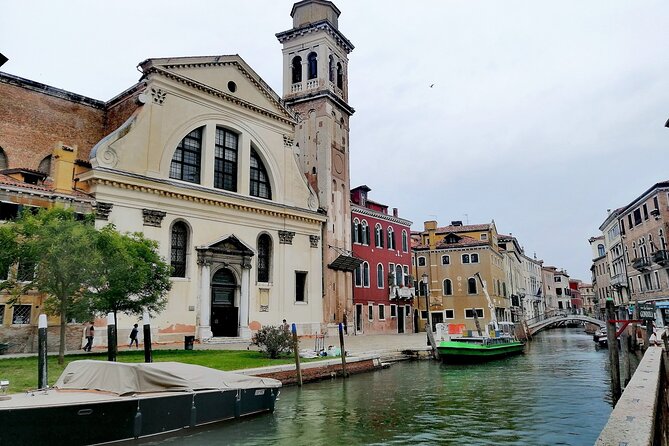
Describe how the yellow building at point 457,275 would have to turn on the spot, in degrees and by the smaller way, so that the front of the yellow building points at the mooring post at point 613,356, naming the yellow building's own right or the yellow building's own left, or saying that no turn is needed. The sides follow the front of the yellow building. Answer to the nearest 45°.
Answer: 0° — it already faces it

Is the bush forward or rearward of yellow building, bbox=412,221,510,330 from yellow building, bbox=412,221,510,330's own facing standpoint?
forward

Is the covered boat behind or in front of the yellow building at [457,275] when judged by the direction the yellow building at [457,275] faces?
in front
